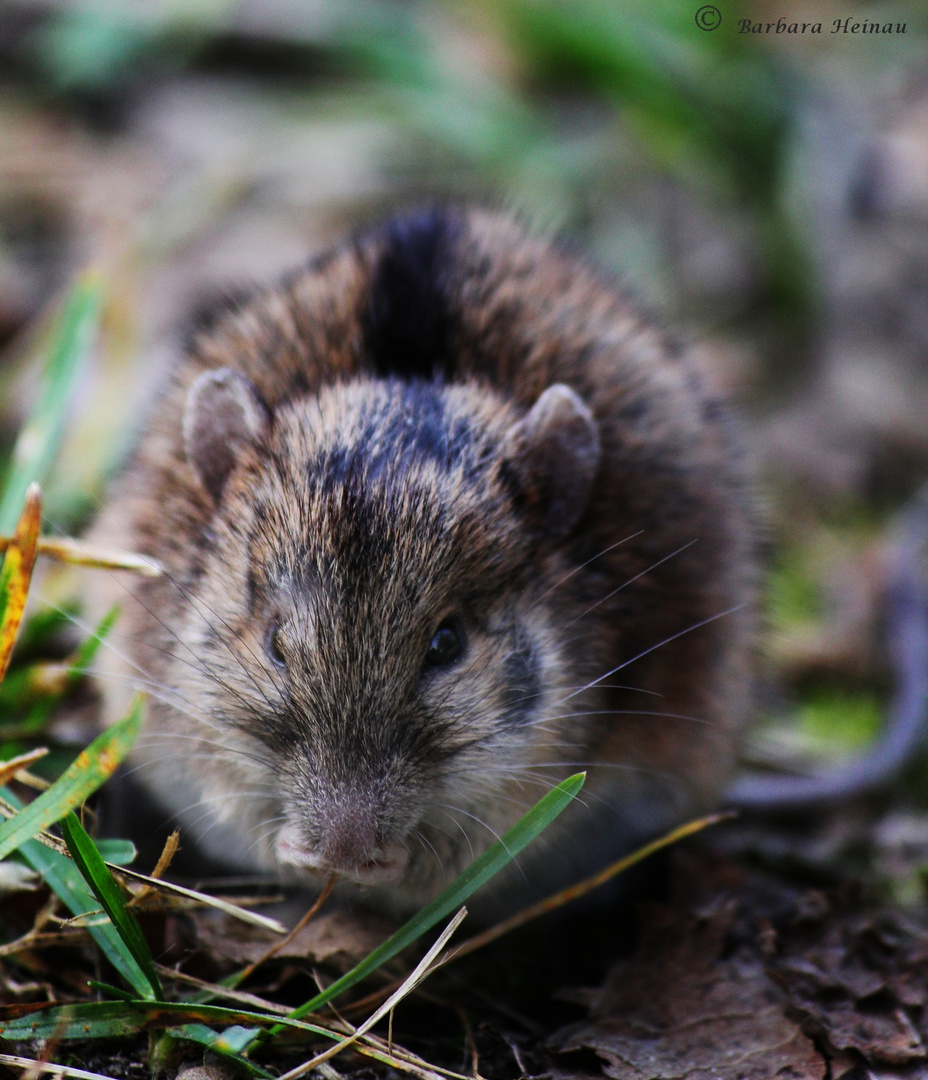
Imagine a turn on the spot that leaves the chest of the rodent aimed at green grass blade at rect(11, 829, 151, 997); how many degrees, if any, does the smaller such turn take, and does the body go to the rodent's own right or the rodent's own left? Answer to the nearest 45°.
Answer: approximately 45° to the rodent's own right

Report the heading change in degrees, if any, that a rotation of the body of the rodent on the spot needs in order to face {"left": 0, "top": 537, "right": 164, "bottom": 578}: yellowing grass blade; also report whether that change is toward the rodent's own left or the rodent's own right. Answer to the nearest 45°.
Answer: approximately 90° to the rodent's own right

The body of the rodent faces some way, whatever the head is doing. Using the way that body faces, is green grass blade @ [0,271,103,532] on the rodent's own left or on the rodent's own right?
on the rodent's own right

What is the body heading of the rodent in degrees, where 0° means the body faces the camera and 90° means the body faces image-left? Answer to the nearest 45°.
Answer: approximately 0°
